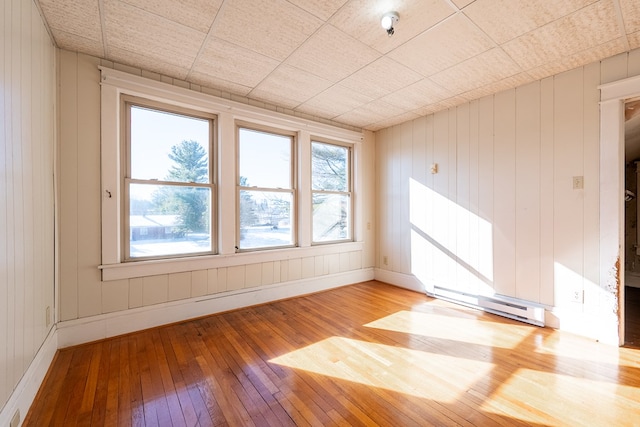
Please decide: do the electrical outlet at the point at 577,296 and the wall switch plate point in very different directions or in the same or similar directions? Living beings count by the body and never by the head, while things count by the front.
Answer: same or similar directions

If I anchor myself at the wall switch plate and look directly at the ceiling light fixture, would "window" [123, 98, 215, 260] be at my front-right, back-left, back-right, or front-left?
front-right

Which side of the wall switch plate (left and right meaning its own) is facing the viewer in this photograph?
front

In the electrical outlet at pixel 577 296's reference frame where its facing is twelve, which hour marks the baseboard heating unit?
The baseboard heating unit is roughly at 3 o'clock from the electrical outlet.

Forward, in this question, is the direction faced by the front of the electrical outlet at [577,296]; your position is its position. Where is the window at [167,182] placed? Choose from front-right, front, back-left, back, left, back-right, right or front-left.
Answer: front-right

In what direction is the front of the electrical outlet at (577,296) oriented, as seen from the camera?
facing the viewer

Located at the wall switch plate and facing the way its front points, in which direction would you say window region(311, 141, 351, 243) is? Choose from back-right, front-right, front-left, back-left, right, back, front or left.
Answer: right

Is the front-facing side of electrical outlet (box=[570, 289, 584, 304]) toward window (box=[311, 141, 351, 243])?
no

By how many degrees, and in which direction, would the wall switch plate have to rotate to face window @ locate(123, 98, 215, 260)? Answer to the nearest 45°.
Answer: approximately 45° to its right

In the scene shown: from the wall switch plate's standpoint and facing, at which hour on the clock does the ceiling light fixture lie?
The ceiling light fixture is roughly at 1 o'clock from the wall switch plate.
